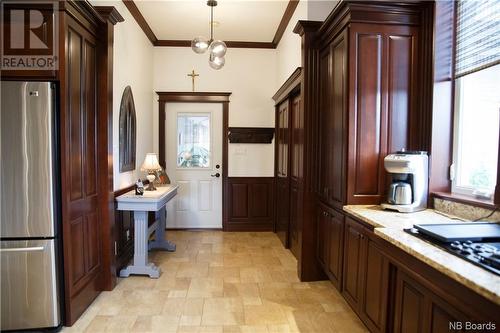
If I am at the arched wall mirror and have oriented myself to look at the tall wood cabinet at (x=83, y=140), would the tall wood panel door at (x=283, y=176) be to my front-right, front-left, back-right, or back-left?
back-left

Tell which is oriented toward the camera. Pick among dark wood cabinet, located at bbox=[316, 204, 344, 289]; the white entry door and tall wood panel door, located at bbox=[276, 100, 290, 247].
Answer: the white entry door

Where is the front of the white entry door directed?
toward the camera

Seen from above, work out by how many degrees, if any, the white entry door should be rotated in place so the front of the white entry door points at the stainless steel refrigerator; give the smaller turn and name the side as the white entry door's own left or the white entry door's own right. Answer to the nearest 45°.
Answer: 0° — it already faces it

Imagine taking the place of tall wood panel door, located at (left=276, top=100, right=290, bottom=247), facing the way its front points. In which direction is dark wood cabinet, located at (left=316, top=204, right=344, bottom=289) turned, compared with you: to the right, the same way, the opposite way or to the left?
the same way

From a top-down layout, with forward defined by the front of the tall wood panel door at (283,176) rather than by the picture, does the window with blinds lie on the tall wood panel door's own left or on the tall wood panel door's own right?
on the tall wood panel door's own left

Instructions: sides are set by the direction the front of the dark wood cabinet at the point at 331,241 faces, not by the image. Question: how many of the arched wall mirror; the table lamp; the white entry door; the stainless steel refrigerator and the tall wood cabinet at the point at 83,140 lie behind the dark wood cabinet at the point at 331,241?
0

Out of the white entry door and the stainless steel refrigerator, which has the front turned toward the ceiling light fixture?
the white entry door

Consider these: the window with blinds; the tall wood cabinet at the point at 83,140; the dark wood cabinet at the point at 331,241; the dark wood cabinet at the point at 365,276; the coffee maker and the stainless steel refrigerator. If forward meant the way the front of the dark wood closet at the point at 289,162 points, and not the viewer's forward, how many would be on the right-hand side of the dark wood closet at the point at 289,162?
0

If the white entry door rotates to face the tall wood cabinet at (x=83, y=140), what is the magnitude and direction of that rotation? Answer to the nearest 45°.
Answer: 0° — it already faces it

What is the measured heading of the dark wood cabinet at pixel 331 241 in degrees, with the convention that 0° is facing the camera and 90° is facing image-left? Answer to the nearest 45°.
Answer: approximately 90°

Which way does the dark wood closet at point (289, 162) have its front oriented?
to the viewer's left

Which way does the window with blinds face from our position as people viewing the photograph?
facing the viewer and to the left of the viewer

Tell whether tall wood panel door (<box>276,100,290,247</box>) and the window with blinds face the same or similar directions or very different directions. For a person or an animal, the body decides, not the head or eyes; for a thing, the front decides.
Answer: same or similar directions

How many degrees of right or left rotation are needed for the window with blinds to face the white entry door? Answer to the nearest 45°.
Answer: approximately 45° to its right

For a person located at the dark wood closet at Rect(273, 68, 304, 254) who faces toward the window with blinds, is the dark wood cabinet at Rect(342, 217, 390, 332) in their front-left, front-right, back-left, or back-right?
front-right

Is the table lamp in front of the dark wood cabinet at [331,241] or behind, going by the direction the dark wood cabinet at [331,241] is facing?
in front

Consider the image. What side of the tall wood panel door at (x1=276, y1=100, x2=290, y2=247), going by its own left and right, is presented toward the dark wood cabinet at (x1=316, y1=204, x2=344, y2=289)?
left
